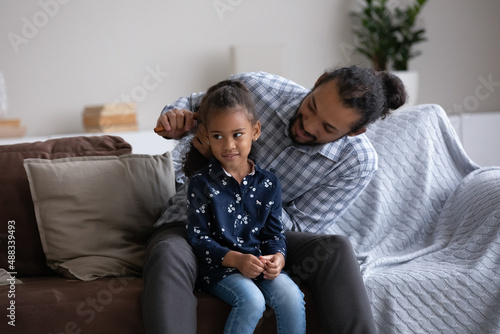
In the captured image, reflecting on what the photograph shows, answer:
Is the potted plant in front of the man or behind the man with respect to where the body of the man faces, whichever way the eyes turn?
behind

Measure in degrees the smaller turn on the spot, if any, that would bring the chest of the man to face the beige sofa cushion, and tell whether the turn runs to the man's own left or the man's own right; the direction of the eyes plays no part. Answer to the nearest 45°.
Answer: approximately 90° to the man's own right

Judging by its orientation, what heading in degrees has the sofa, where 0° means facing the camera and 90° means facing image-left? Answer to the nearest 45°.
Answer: approximately 0°

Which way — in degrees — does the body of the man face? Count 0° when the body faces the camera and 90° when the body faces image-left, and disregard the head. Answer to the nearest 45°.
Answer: approximately 0°
